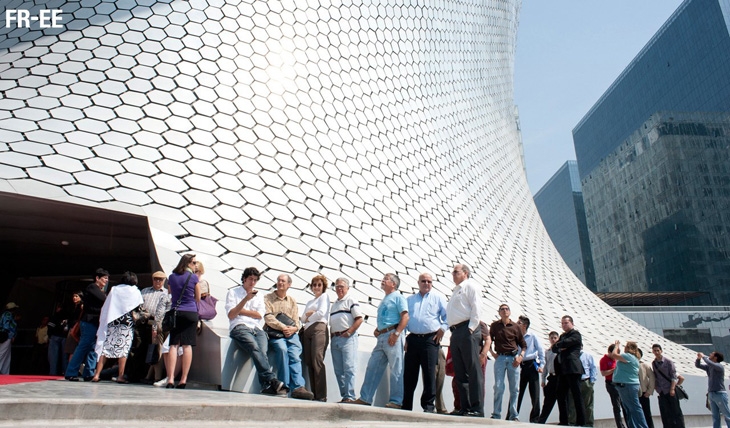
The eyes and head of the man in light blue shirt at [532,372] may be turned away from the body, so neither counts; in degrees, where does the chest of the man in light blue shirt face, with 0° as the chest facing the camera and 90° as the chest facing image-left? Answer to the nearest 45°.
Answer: approximately 45°

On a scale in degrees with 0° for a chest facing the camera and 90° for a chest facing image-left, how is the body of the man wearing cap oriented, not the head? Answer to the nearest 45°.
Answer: approximately 0°

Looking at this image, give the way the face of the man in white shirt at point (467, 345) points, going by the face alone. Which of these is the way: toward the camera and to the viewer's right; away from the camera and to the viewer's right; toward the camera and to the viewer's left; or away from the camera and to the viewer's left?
toward the camera and to the viewer's left

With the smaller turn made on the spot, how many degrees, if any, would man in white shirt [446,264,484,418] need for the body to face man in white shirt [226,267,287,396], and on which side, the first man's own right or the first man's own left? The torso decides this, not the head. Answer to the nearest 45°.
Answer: approximately 45° to the first man's own right

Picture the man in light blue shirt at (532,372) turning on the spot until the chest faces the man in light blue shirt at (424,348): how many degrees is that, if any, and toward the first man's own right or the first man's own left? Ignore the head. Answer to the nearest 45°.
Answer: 0° — they already face them

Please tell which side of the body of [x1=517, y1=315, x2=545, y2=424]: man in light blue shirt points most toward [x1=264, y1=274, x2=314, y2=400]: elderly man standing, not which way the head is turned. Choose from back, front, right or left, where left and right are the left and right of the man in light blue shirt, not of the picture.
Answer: front

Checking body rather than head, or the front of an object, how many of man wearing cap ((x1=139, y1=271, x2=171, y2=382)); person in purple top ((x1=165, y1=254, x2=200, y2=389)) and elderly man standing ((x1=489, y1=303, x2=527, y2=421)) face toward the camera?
2

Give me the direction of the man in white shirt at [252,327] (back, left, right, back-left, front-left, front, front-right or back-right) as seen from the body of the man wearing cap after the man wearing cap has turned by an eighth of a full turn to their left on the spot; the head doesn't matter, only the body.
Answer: front

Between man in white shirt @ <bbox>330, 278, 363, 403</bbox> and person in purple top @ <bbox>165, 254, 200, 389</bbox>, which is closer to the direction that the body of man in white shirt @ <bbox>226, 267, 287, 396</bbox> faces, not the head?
the man in white shirt
